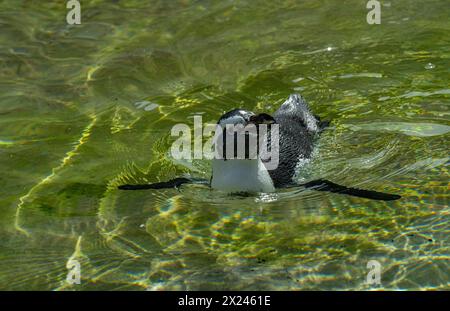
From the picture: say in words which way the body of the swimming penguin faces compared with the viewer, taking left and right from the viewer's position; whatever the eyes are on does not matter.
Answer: facing the viewer
